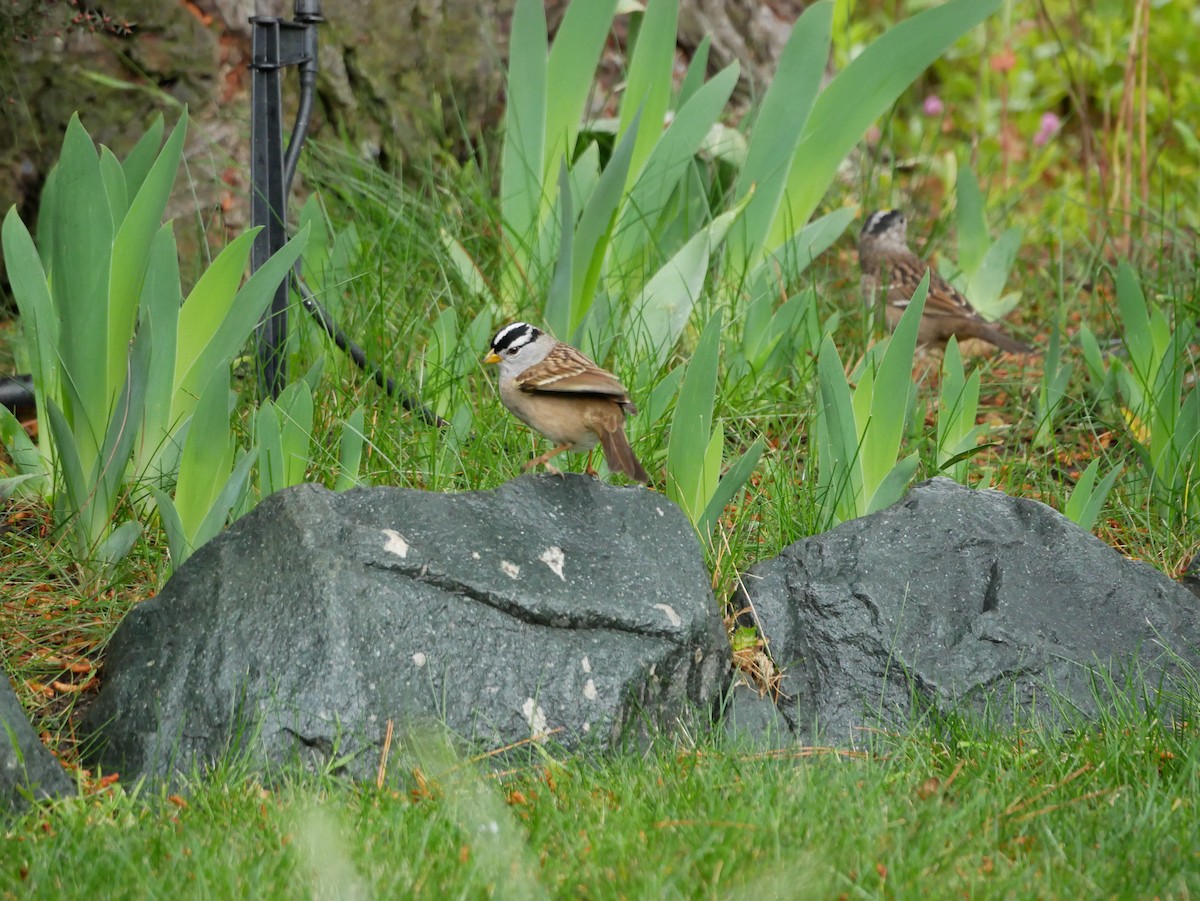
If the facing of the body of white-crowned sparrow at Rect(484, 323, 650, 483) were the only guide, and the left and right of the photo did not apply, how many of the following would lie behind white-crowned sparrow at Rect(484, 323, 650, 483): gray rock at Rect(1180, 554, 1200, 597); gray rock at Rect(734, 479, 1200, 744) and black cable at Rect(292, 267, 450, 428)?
2

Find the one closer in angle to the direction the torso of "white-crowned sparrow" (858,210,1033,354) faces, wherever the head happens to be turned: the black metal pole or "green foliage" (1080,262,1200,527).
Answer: the black metal pole

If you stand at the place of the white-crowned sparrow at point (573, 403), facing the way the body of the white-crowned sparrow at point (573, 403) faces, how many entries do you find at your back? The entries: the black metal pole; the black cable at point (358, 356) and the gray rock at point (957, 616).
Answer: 1

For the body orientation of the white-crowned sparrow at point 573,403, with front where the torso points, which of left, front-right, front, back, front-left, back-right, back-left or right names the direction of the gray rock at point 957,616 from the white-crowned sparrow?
back

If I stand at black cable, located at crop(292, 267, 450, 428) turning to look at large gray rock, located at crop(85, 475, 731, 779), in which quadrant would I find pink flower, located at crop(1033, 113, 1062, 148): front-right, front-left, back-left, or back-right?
back-left

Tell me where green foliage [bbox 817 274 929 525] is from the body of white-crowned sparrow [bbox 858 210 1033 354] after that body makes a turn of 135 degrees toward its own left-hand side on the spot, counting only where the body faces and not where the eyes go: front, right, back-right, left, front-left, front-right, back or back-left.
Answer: front-right

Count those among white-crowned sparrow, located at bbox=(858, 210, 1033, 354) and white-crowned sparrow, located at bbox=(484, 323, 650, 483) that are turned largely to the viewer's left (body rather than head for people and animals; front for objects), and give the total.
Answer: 2

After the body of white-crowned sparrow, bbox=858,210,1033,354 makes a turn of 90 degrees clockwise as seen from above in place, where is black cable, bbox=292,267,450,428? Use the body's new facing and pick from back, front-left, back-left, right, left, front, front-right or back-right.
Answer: back-left

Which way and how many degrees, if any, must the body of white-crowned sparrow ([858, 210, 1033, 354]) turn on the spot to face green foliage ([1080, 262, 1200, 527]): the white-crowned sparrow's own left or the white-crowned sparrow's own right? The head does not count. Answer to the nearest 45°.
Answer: approximately 135° to the white-crowned sparrow's own left

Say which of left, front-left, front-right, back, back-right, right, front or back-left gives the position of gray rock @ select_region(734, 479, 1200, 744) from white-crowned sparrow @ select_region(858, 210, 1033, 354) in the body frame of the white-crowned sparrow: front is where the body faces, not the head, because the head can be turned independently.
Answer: left

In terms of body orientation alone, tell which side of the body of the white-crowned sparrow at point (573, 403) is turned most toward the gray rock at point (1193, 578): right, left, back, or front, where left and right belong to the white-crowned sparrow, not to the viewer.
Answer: back

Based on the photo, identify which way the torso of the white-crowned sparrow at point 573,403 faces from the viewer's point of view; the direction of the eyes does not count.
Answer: to the viewer's left

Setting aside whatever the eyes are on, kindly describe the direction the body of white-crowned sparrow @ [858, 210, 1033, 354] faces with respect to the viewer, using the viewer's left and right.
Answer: facing to the left of the viewer

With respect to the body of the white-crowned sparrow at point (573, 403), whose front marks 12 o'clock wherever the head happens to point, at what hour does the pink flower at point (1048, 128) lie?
The pink flower is roughly at 4 o'clock from the white-crowned sparrow.
